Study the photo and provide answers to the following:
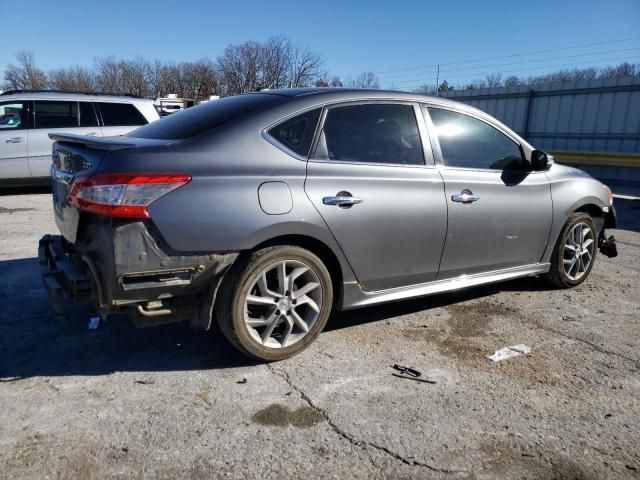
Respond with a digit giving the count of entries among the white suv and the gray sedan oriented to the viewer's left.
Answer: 1

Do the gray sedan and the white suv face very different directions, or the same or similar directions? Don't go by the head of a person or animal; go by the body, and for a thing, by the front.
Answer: very different directions

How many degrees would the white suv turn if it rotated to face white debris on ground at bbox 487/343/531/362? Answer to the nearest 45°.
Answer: approximately 90° to its left

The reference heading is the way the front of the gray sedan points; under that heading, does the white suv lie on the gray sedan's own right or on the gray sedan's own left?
on the gray sedan's own left

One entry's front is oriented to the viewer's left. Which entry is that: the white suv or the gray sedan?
the white suv

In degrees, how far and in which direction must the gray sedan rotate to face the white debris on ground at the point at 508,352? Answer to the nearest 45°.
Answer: approximately 45° to its right

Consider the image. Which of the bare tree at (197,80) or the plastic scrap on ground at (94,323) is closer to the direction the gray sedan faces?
the bare tree

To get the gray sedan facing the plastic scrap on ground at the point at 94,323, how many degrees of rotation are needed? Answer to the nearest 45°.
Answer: approximately 135° to its left

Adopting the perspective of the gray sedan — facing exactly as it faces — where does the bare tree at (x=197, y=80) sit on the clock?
The bare tree is roughly at 10 o'clock from the gray sedan.

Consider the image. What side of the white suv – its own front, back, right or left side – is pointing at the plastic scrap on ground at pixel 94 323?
left

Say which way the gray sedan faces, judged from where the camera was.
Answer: facing away from the viewer and to the right of the viewer

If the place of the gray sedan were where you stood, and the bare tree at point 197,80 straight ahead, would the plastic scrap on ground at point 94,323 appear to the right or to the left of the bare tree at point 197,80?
left

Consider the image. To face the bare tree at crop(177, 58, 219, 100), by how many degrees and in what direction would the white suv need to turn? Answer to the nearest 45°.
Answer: approximately 90° to its right

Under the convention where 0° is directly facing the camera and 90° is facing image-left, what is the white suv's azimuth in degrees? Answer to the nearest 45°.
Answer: approximately 90°
